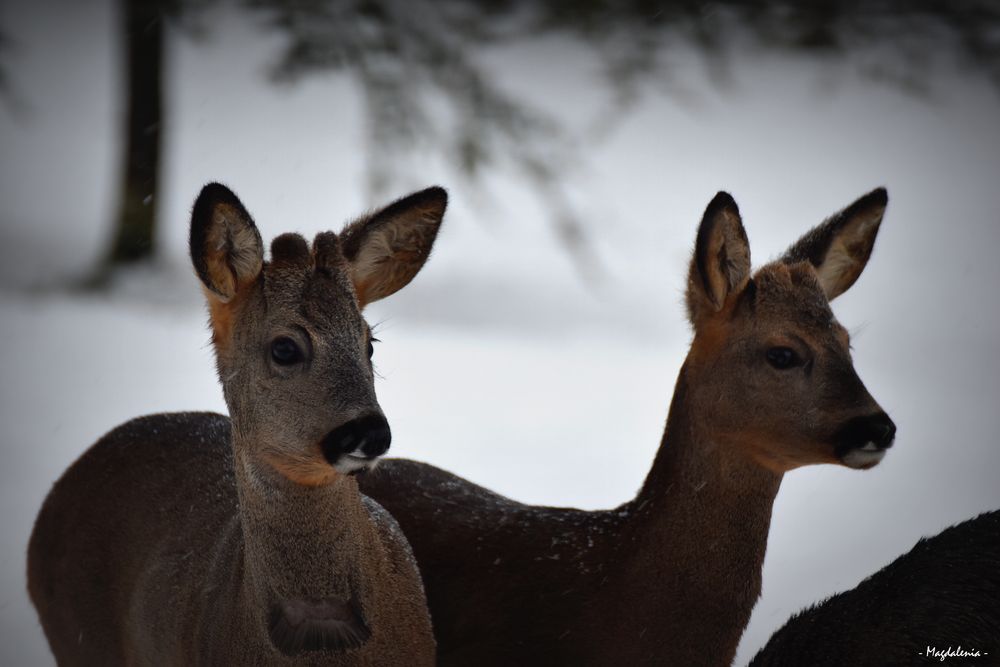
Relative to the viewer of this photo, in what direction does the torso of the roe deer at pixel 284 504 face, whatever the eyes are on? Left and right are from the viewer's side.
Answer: facing the viewer and to the right of the viewer

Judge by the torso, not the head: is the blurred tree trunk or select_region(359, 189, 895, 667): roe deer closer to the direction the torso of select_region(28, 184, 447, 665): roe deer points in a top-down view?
the roe deer

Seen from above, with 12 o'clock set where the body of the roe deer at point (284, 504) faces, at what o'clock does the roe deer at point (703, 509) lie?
the roe deer at point (703, 509) is roughly at 10 o'clock from the roe deer at point (284, 504).

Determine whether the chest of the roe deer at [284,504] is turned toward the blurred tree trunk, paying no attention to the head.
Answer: no
